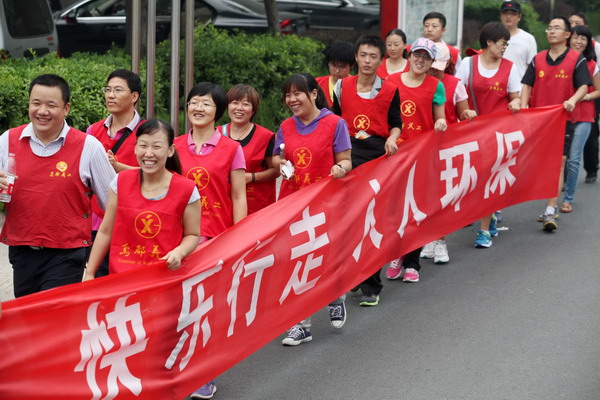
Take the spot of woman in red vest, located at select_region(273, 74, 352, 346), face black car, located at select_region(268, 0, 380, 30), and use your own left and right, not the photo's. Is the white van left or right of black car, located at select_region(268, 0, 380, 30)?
left

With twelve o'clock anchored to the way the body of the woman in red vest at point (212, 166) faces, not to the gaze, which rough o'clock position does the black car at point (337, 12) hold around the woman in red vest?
The black car is roughly at 5 o'clock from the woman in red vest.

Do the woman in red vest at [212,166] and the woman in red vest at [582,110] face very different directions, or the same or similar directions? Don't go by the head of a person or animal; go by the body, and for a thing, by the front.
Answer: same or similar directions

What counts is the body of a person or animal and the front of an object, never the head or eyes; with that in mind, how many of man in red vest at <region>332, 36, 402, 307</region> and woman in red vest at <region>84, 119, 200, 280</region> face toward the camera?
2

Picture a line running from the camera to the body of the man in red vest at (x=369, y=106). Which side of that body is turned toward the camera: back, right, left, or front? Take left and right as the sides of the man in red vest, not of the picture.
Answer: front

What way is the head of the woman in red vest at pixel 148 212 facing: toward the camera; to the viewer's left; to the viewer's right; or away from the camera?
toward the camera

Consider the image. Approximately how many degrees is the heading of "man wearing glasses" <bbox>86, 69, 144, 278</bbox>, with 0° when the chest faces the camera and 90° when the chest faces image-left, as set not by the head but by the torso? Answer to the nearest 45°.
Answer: approximately 45°

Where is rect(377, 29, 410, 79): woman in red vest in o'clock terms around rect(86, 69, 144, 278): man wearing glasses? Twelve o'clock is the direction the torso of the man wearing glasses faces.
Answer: The woman in red vest is roughly at 6 o'clock from the man wearing glasses.

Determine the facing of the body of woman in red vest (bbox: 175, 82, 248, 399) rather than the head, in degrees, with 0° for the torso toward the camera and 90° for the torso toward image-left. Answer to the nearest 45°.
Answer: approximately 45°

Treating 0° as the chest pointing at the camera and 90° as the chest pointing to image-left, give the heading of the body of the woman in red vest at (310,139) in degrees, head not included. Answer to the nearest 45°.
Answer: approximately 45°

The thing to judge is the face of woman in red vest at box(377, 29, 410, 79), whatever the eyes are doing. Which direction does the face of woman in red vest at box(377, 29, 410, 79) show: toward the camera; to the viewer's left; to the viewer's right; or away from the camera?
toward the camera

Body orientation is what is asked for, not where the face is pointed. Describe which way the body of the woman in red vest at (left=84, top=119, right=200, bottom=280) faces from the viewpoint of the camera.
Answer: toward the camera

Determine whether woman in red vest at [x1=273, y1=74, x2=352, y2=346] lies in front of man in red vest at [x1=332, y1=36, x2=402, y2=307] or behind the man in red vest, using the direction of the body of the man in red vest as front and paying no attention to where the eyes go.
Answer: in front

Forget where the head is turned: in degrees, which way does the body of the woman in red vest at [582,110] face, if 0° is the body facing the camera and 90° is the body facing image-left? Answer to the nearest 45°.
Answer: approximately 45°
